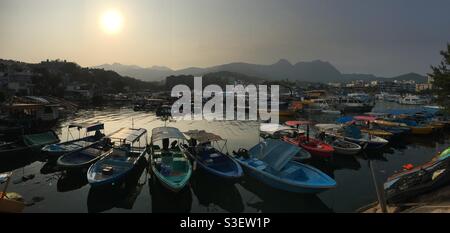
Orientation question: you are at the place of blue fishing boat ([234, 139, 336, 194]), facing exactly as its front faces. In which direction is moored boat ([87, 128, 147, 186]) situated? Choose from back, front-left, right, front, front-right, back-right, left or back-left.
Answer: back-right

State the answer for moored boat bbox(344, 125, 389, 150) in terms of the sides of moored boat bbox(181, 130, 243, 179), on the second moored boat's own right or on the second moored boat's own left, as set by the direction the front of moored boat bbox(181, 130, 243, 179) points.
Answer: on the second moored boat's own left

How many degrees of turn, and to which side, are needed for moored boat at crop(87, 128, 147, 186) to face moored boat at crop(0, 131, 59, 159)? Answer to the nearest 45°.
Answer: approximately 90° to its right

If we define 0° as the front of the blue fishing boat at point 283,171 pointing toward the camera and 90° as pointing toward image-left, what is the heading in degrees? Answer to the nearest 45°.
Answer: approximately 315°

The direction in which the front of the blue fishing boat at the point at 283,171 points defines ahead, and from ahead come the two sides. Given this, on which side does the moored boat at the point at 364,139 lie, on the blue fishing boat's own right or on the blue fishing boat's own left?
on the blue fishing boat's own left

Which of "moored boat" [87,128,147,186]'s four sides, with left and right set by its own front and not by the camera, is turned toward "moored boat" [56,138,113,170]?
right

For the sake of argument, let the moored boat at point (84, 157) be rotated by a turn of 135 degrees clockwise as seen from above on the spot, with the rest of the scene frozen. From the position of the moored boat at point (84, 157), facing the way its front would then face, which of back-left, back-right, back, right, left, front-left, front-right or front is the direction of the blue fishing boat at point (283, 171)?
back-right

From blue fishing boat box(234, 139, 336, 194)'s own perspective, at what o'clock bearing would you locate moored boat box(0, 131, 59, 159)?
The moored boat is roughly at 5 o'clock from the blue fishing boat.

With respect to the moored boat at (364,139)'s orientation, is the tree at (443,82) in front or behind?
in front

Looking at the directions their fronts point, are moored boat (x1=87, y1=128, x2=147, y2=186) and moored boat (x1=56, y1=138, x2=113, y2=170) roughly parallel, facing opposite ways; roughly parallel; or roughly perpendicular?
roughly parallel

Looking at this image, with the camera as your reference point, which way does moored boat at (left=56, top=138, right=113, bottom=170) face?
facing the viewer and to the left of the viewer

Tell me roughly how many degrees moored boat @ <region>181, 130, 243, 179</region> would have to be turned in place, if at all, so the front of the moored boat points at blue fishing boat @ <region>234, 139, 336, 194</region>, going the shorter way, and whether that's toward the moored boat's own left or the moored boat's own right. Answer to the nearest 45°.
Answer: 0° — it already faces it

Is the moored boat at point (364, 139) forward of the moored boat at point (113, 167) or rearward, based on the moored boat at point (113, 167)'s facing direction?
rearward
